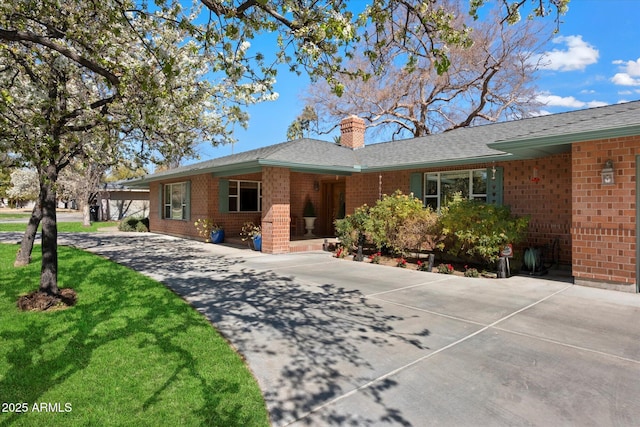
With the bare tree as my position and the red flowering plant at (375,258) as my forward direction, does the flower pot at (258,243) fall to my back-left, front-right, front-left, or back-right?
front-right

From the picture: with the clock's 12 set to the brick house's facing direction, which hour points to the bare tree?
The bare tree is roughly at 5 o'clock from the brick house.

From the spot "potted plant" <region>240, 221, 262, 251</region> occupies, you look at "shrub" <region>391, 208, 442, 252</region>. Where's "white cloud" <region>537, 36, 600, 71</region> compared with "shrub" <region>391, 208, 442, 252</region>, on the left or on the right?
left

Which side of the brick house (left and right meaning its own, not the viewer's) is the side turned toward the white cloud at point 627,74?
back

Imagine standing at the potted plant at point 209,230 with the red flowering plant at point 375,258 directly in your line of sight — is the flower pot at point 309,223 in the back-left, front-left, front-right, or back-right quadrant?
front-left

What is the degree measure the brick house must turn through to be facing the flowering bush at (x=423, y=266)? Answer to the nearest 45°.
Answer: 0° — it already faces it

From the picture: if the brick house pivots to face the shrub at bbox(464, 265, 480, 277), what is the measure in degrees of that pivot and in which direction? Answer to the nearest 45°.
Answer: approximately 45° to its left

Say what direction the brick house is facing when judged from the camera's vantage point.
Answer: facing the viewer and to the left of the viewer

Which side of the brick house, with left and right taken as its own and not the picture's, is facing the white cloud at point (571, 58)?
back

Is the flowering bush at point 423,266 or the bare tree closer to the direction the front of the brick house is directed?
the flowering bush

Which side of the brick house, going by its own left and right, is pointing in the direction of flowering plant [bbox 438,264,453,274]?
front

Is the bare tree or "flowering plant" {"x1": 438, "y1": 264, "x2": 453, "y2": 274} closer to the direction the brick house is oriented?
the flowering plant

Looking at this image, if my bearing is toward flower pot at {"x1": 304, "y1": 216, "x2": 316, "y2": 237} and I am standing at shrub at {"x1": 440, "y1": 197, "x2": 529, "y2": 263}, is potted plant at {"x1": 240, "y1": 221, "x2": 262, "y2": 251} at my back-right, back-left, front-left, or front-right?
front-left

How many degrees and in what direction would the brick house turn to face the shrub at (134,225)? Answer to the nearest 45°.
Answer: approximately 45° to its right
